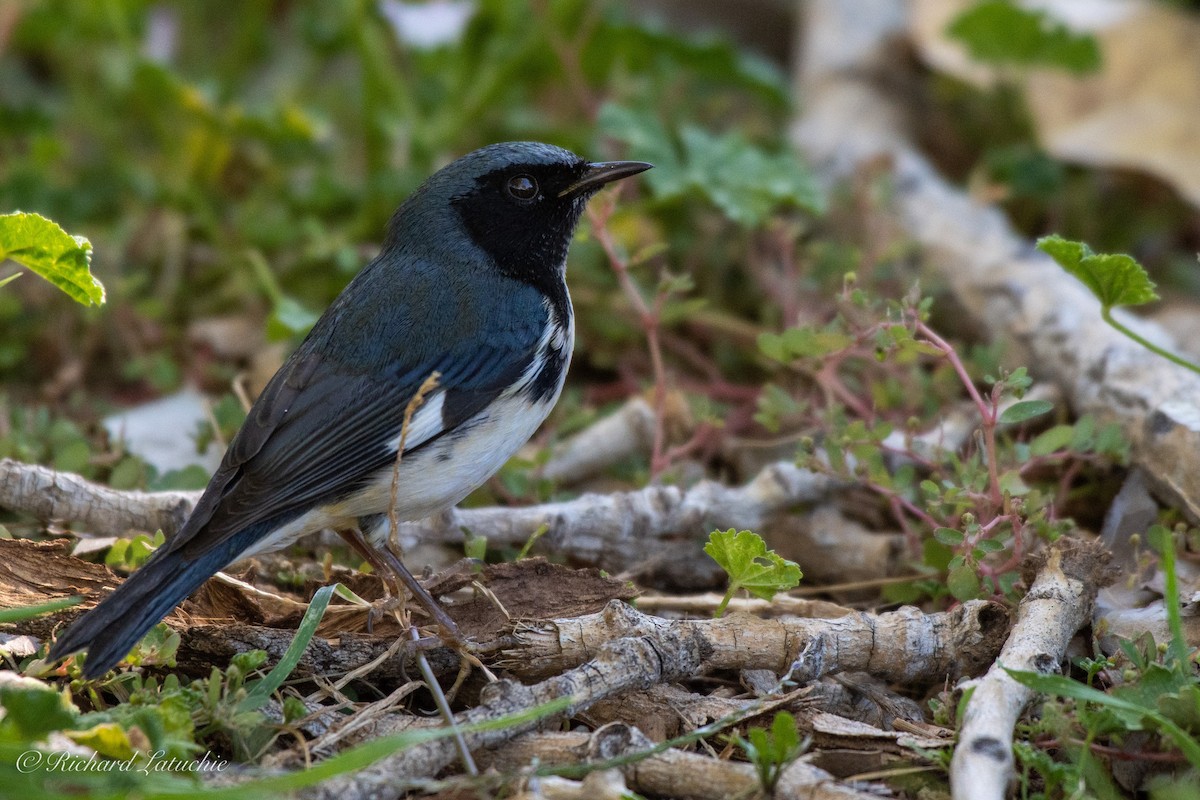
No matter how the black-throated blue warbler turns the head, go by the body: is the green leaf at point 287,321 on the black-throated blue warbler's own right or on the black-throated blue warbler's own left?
on the black-throated blue warbler's own left

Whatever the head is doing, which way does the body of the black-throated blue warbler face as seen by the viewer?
to the viewer's right

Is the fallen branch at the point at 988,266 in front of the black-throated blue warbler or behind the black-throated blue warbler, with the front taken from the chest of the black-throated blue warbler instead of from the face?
in front

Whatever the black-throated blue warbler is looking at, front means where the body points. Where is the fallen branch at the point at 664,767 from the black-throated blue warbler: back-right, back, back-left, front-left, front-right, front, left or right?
right

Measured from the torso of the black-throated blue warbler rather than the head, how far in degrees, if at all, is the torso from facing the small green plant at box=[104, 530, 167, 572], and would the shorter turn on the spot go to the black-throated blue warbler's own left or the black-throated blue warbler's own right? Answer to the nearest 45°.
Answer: approximately 180°

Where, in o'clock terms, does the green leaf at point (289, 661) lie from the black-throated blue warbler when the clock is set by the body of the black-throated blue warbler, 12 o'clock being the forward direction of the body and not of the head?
The green leaf is roughly at 4 o'clock from the black-throated blue warbler.

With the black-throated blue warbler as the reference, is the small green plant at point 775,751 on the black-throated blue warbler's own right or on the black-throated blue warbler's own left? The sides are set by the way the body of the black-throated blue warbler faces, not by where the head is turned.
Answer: on the black-throated blue warbler's own right

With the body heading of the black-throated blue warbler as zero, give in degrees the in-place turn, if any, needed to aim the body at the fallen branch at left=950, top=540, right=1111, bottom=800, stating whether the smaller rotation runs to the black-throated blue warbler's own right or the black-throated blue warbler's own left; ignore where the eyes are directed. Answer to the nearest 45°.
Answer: approximately 45° to the black-throated blue warbler's own right

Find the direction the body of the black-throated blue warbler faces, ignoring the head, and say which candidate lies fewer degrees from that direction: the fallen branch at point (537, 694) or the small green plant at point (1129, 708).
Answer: the small green plant

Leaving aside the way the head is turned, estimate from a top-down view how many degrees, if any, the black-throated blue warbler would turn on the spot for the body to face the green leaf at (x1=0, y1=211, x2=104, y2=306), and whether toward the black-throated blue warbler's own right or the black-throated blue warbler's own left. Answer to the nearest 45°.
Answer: approximately 180°

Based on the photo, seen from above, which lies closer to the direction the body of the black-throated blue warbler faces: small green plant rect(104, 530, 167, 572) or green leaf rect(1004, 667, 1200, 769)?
the green leaf
